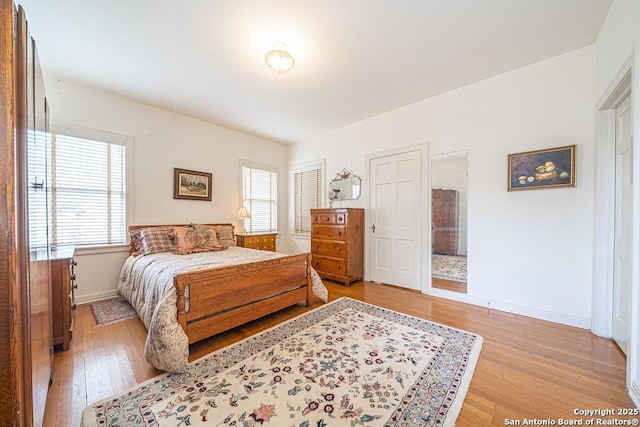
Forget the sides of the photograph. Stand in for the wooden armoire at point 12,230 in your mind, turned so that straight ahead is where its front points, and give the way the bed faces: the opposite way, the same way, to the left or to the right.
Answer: to the right

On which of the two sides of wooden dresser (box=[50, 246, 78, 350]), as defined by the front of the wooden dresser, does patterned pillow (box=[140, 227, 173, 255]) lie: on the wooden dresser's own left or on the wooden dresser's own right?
on the wooden dresser's own left

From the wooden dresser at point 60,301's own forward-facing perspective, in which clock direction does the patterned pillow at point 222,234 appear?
The patterned pillow is roughly at 11 o'clock from the wooden dresser.

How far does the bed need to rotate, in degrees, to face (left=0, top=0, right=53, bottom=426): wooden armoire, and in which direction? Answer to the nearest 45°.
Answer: approximately 45° to its right

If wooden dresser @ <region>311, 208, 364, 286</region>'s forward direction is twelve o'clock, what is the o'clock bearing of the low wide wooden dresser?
The low wide wooden dresser is roughly at 2 o'clock from the wooden dresser.

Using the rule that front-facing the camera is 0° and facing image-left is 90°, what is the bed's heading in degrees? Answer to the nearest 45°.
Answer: approximately 315°

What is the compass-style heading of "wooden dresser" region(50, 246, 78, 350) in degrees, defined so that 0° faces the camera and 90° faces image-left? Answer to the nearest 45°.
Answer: approximately 270°

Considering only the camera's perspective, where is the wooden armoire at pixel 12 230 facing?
facing to the right of the viewer

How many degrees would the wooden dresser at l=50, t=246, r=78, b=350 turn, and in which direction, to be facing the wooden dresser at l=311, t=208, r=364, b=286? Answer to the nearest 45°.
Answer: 0° — it already faces it

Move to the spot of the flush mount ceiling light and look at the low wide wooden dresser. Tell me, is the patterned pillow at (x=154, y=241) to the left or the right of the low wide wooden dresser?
left

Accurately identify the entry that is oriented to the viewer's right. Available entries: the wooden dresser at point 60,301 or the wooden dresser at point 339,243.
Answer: the wooden dresser at point 60,301
